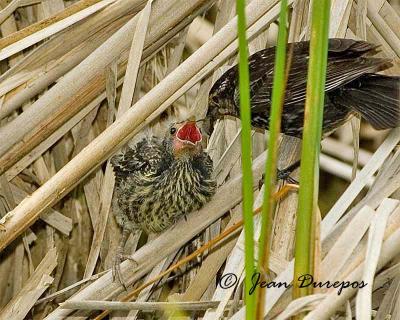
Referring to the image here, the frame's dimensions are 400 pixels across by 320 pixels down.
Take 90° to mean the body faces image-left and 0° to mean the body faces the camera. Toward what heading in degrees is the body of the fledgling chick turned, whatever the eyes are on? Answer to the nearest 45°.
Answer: approximately 315°

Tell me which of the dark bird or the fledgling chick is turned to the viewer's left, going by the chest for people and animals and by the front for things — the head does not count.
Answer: the dark bird

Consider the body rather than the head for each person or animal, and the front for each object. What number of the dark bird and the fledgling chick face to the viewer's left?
1

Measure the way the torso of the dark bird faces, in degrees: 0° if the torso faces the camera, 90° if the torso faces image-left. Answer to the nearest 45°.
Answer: approximately 90°

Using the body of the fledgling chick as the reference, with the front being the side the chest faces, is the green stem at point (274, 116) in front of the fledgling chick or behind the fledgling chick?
in front
